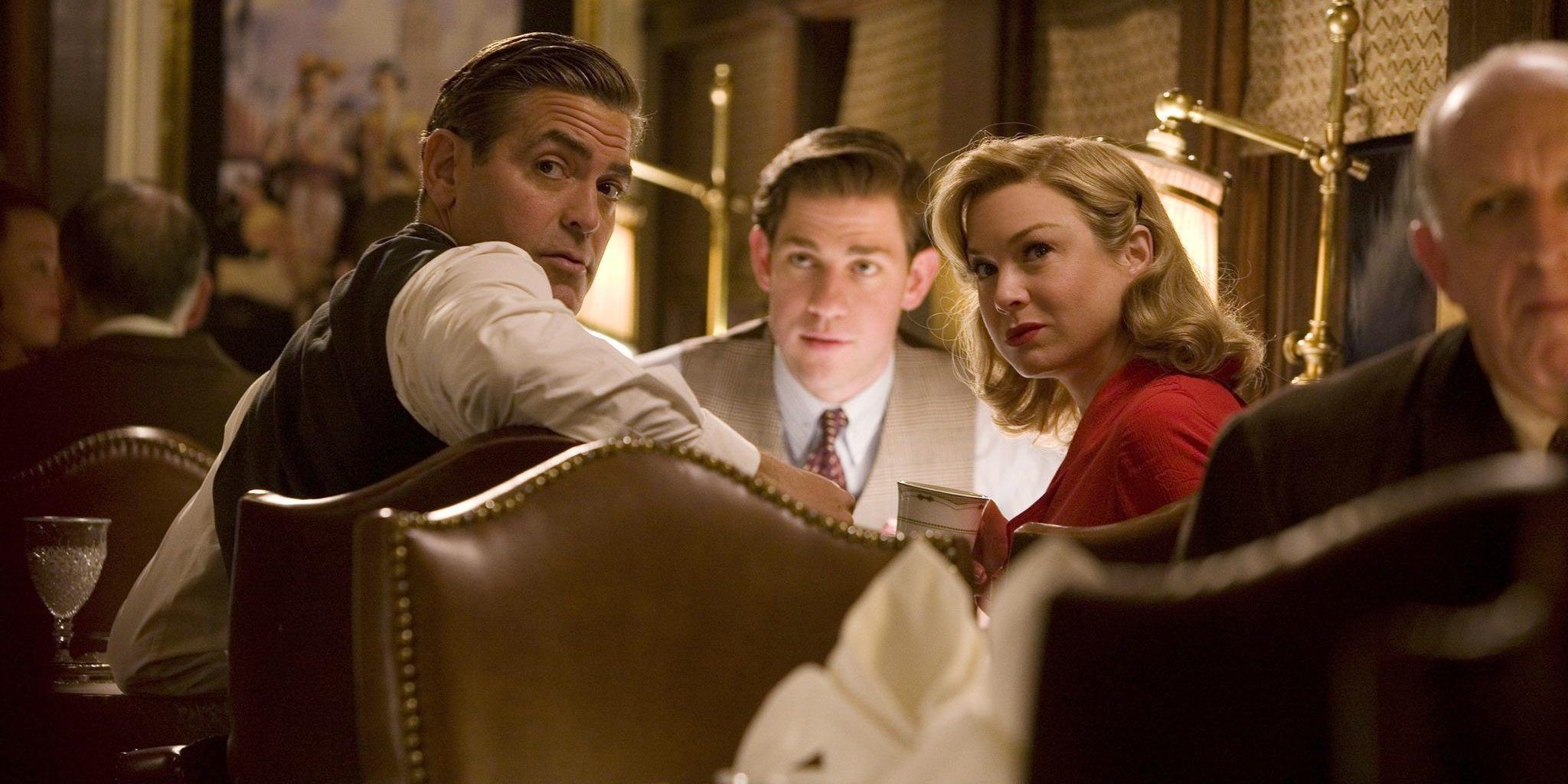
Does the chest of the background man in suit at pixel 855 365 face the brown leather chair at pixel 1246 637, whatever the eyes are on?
yes

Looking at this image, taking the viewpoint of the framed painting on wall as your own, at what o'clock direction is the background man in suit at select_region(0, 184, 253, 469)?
The background man in suit is roughly at 12 o'clock from the framed painting on wall.

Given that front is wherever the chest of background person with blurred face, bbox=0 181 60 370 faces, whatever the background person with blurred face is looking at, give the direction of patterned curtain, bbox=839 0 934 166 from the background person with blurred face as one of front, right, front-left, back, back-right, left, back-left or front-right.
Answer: front-left

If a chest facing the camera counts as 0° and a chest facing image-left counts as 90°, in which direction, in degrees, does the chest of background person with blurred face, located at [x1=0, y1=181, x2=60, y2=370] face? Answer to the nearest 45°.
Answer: approximately 315°

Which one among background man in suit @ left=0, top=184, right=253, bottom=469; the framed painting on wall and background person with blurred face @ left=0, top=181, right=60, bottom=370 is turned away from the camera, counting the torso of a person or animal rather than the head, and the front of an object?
background man in suit @ left=0, top=184, right=253, bottom=469

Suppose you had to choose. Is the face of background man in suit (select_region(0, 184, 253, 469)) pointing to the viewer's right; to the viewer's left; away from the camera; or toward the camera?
away from the camera

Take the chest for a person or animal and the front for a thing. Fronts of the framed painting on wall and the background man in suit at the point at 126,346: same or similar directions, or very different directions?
very different directions

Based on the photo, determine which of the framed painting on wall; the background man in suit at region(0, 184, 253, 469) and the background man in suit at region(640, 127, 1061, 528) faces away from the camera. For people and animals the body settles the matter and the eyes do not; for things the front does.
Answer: the background man in suit at region(0, 184, 253, 469)

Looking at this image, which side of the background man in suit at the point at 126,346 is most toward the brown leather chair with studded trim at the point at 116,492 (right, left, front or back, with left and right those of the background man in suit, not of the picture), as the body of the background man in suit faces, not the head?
back

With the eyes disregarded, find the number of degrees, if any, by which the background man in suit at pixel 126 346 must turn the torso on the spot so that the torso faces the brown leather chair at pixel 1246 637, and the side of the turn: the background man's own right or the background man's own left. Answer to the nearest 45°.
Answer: approximately 180°

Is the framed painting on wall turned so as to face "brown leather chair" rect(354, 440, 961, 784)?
yes

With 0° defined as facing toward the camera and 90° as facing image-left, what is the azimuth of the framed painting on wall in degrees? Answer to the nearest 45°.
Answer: approximately 0°

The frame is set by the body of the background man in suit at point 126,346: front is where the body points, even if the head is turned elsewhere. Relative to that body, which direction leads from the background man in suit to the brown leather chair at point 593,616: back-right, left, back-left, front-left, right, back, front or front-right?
back

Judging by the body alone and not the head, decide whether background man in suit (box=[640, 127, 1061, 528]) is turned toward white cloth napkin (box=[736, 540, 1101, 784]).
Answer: yes
